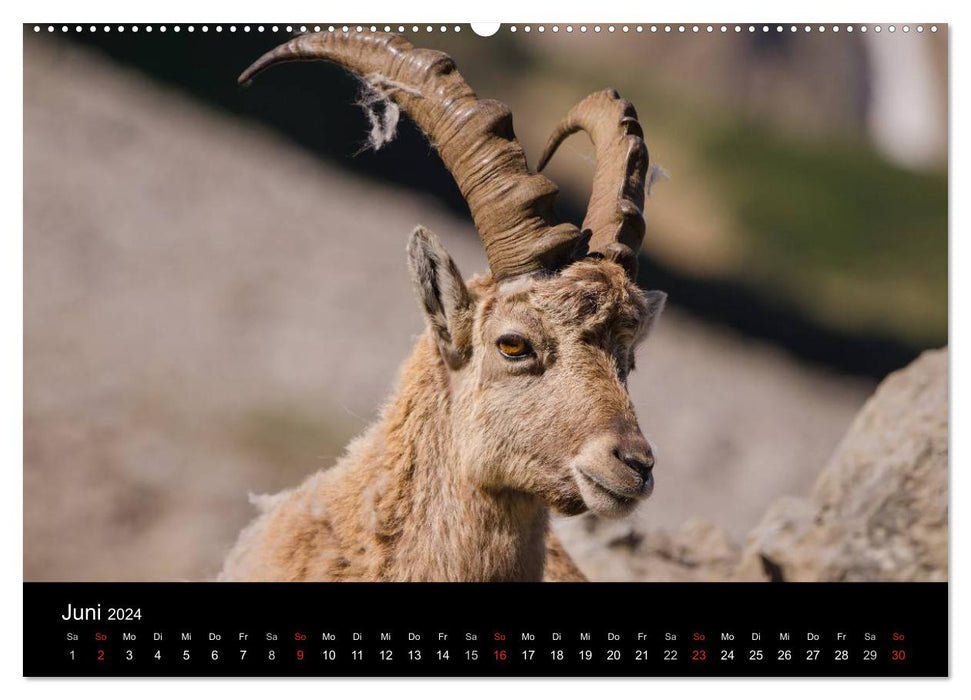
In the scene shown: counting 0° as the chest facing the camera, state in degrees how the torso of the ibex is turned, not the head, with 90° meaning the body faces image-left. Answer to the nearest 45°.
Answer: approximately 315°

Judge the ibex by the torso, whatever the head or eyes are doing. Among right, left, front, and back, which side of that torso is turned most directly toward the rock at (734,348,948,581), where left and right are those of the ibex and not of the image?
left
